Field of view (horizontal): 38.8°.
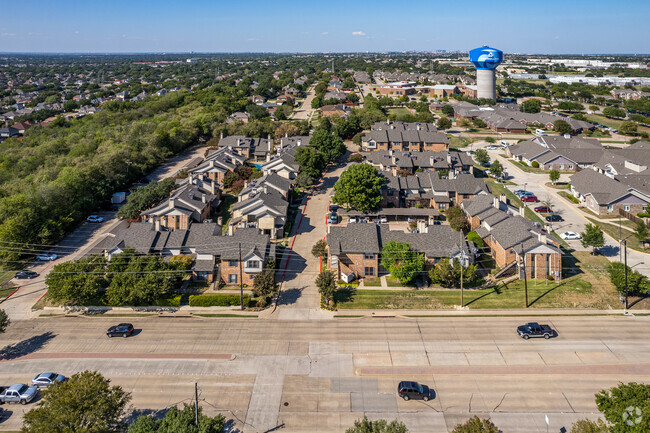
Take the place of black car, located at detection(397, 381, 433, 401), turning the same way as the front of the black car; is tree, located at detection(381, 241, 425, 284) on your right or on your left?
on your left

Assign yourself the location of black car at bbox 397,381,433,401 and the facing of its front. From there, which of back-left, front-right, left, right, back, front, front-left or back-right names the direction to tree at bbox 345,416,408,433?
right

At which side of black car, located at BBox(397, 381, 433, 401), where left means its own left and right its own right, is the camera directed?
right

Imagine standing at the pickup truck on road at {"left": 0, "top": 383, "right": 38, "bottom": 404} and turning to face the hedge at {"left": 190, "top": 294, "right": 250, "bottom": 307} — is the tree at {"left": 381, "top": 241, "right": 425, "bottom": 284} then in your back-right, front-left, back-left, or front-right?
front-right

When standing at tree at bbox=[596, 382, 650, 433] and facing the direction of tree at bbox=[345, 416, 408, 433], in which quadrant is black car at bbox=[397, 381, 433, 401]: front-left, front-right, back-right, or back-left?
front-right

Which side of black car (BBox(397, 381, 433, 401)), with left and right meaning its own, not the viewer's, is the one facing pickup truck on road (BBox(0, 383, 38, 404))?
back

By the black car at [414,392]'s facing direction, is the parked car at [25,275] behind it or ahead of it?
behind

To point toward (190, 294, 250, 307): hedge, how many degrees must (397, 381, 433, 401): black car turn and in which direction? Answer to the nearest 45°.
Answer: approximately 135° to its left

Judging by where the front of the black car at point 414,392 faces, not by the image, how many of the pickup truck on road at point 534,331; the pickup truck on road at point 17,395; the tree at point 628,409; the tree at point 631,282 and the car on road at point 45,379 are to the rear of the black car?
2

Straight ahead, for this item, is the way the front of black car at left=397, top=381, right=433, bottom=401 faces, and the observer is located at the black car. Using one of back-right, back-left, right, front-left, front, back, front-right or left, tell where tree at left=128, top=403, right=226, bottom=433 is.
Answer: back-right

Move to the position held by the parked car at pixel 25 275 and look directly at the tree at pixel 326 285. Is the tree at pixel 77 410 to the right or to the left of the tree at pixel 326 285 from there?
right

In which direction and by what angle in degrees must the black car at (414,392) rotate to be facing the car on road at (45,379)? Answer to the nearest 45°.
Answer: approximately 180°
